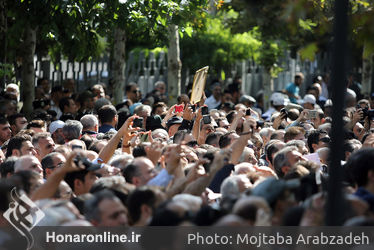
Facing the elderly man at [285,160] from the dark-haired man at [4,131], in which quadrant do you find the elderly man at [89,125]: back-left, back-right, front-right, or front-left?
front-left

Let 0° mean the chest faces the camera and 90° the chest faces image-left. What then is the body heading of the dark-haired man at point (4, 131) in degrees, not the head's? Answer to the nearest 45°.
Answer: approximately 270°

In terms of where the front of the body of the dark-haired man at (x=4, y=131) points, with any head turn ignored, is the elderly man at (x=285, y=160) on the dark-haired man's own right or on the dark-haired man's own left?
on the dark-haired man's own right

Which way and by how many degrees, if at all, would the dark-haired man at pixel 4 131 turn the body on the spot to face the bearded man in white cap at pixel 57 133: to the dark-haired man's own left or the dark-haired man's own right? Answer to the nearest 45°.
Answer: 0° — they already face them
